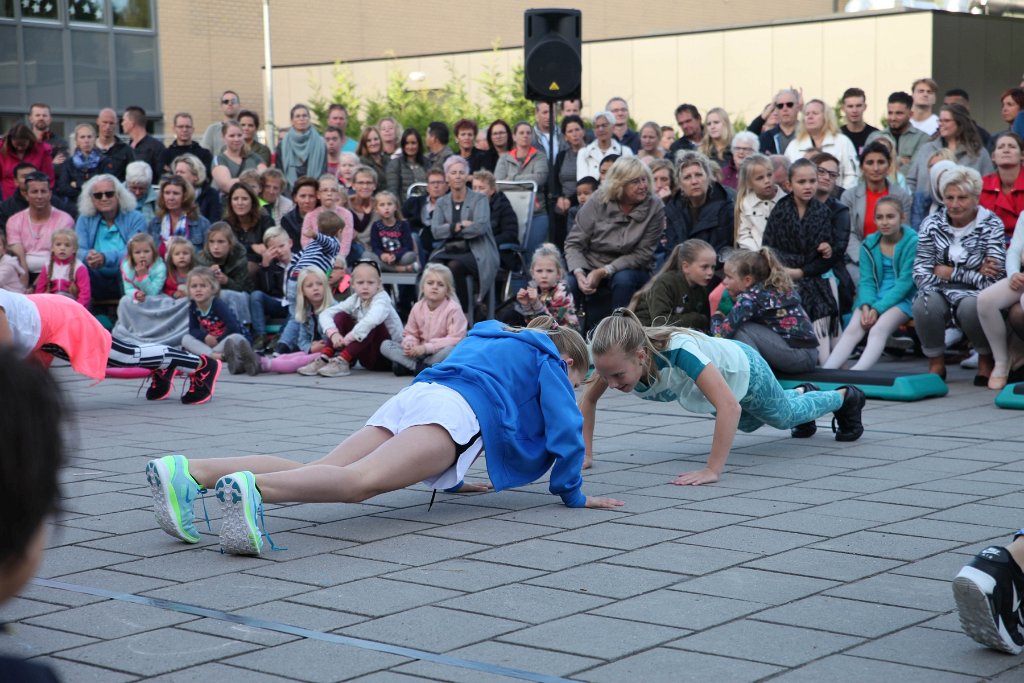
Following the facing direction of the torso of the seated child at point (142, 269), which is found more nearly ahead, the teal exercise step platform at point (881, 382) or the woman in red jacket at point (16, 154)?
the teal exercise step platform

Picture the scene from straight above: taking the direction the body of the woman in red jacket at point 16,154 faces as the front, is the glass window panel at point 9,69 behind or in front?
behind

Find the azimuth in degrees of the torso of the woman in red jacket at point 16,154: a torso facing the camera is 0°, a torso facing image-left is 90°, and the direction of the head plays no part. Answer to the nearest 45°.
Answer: approximately 0°

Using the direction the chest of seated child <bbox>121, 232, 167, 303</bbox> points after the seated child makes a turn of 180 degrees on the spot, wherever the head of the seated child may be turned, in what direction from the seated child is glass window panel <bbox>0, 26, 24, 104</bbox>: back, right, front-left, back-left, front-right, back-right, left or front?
front

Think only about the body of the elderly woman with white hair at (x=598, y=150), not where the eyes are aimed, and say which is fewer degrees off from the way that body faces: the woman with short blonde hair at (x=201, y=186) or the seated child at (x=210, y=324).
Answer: the seated child

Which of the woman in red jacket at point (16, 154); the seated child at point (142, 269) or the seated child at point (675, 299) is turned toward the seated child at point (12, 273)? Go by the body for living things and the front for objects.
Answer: the woman in red jacket

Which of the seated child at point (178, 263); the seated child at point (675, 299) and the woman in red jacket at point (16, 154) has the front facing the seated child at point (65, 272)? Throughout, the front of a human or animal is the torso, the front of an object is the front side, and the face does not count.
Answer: the woman in red jacket
